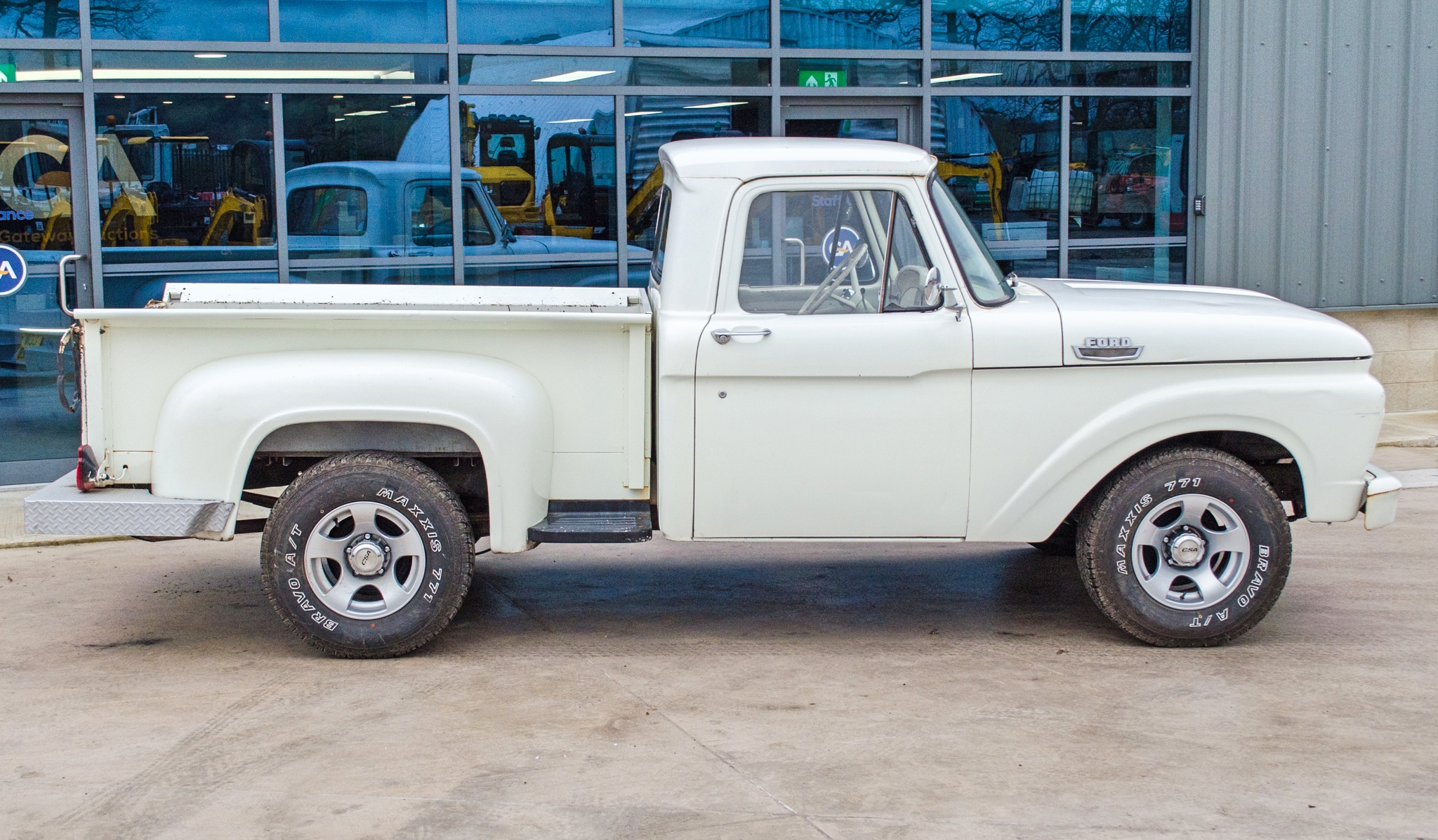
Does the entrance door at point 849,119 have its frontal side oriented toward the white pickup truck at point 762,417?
yes

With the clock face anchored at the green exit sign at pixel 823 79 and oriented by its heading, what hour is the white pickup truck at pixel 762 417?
The white pickup truck is roughly at 12 o'clock from the green exit sign.

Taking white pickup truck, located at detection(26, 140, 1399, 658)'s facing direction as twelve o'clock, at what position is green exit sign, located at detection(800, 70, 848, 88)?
The green exit sign is roughly at 9 o'clock from the white pickup truck.

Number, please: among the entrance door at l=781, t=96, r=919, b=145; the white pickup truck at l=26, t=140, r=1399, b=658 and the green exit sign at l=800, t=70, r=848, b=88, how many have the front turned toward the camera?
2

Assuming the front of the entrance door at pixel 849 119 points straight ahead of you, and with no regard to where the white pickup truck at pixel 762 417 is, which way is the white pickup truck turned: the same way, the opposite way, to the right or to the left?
to the left

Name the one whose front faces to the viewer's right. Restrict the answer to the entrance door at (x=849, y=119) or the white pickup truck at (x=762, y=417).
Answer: the white pickup truck

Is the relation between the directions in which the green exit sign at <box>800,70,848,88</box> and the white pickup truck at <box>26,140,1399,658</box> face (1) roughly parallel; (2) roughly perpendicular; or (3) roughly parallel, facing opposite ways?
roughly perpendicular

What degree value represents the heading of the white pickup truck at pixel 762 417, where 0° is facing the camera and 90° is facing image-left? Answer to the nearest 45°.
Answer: approximately 270°

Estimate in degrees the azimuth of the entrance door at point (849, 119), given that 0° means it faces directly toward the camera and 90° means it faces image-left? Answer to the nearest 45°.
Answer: approximately 0°

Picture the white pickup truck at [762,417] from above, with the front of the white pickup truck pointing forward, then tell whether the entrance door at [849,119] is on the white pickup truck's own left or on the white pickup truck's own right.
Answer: on the white pickup truck's own left
